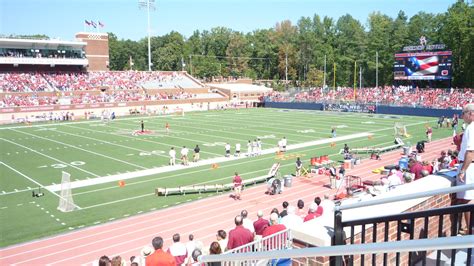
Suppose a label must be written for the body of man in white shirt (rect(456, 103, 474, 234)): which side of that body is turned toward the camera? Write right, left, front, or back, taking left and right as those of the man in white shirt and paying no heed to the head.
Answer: left

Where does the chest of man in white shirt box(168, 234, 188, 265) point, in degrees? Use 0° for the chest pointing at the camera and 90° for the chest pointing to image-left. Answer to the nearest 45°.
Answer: approximately 135°

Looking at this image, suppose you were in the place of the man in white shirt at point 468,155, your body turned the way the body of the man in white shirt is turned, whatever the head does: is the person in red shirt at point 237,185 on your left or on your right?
on your right

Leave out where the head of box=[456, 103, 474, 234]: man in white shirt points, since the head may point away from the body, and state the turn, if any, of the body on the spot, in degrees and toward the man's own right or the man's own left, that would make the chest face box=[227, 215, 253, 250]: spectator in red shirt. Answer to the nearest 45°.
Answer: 0° — they already face them

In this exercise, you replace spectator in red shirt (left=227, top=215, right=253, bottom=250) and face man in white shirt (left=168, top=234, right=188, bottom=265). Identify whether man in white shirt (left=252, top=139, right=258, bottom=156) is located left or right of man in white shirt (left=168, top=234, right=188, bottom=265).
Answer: right

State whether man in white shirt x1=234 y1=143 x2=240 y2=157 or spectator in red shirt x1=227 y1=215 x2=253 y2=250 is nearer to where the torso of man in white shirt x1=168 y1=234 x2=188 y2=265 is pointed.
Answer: the man in white shirt

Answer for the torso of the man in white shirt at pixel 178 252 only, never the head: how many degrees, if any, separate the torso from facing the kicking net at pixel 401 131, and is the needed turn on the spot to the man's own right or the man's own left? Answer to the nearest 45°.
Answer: approximately 90° to the man's own right

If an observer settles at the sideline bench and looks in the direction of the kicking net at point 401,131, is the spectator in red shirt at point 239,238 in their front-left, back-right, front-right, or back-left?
back-right

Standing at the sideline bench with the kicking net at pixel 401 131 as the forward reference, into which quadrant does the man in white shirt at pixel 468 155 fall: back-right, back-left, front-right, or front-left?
back-right

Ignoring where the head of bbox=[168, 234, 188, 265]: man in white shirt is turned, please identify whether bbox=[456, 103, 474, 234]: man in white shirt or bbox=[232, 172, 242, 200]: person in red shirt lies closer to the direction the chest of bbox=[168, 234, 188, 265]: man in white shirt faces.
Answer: the person in red shirt
